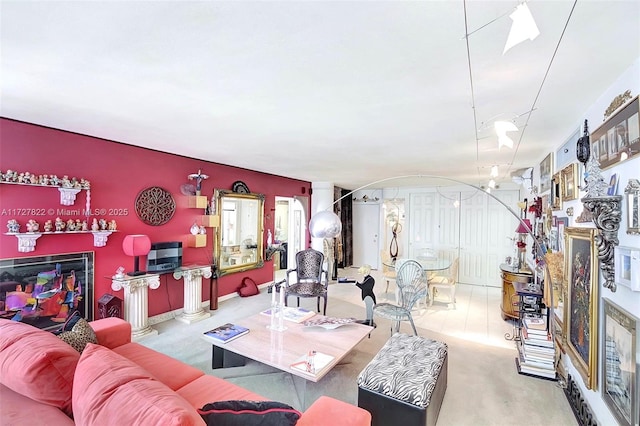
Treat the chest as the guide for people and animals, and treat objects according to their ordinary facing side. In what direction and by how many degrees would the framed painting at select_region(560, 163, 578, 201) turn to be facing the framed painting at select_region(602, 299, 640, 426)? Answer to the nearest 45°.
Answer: approximately 45° to its left

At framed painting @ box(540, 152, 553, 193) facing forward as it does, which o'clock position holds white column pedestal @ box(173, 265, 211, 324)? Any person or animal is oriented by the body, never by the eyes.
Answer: The white column pedestal is roughly at 11 o'clock from the framed painting.

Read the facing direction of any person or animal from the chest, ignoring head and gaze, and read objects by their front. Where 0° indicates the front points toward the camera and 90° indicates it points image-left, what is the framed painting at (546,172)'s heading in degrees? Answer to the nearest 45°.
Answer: approximately 90°

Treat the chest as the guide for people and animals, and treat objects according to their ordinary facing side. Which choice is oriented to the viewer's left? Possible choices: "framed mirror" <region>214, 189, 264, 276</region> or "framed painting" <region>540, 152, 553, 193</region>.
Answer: the framed painting

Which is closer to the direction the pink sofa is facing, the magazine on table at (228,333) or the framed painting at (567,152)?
the magazine on table

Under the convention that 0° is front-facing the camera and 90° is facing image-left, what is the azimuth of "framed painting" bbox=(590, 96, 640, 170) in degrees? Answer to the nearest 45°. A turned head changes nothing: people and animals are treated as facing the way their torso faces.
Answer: approximately 45°

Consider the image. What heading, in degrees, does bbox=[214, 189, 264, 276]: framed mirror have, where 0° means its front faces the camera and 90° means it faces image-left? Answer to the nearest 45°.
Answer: approximately 315°

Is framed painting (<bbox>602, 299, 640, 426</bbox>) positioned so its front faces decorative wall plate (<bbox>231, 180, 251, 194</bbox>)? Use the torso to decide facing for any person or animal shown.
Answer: no

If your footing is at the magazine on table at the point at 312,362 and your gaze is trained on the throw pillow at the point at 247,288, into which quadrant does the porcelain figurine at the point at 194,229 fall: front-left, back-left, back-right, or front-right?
front-left

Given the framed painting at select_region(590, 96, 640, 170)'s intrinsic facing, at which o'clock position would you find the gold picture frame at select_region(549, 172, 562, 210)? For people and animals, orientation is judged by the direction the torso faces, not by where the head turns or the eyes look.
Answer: The gold picture frame is roughly at 4 o'clock from the framed painting.

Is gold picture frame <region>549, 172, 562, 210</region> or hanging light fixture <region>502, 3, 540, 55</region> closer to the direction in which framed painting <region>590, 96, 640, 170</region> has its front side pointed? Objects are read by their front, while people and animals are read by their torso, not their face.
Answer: the hanging light fixture

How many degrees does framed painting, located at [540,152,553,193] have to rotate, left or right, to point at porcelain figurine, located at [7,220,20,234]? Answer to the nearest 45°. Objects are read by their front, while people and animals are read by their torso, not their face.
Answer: approximately 45° to its left

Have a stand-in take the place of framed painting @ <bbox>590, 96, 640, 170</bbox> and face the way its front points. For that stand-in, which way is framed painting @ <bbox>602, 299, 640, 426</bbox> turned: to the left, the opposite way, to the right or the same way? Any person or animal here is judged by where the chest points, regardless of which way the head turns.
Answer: the same way

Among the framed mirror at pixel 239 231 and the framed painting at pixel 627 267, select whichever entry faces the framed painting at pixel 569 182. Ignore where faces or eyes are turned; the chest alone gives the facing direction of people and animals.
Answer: the framed mirror

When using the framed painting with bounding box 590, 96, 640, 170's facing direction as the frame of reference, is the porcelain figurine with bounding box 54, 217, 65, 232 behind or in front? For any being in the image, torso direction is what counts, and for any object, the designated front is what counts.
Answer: in front

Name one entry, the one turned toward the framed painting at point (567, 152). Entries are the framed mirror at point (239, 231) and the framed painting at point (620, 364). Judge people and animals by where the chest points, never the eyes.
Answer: the framed mirror
